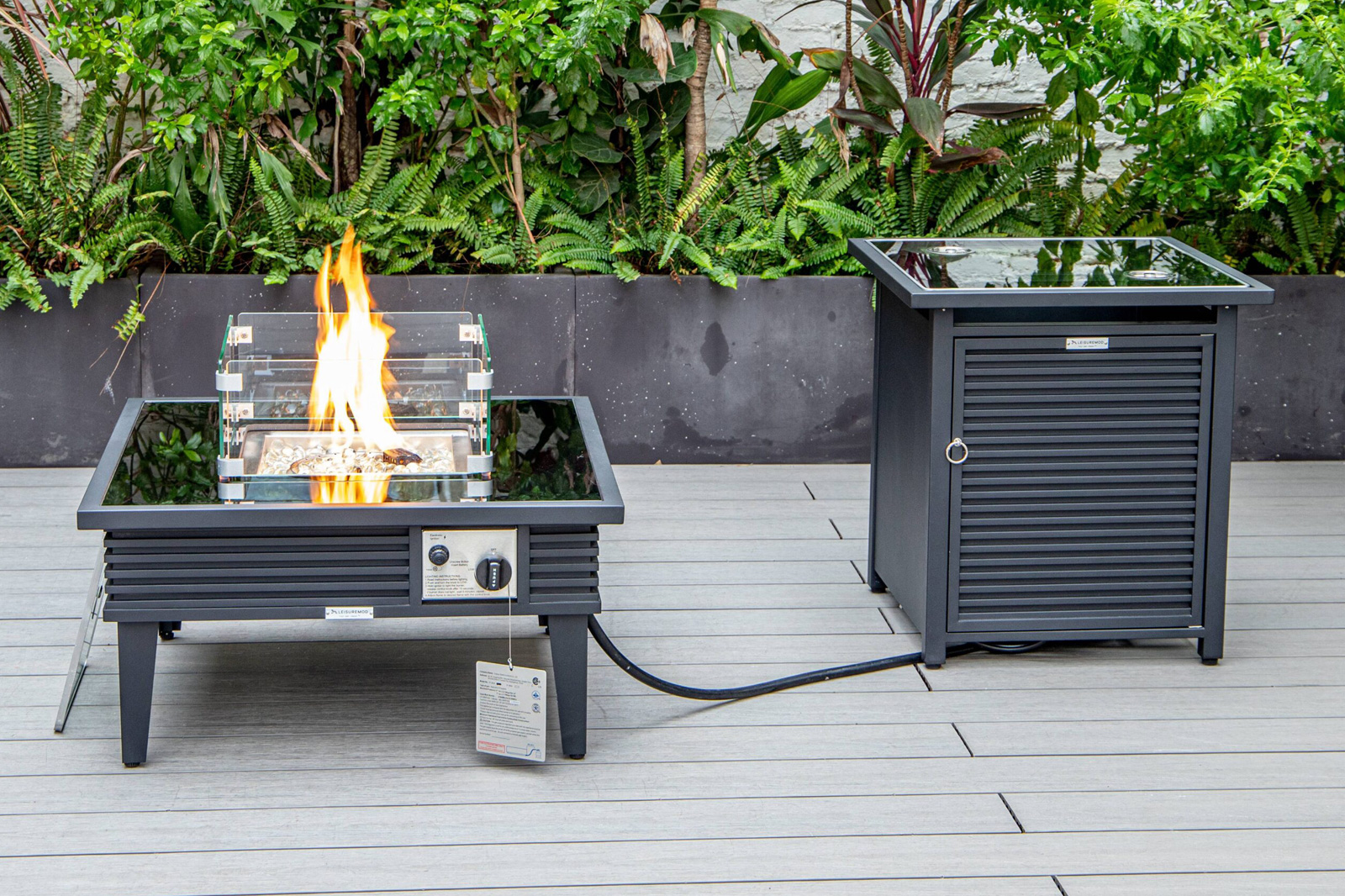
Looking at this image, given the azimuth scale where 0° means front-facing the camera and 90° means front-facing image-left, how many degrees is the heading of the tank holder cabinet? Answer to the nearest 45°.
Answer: approximately 0°

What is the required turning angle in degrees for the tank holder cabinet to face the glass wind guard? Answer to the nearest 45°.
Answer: approximately 45° to its right

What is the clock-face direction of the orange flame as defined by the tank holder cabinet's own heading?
The orange flame is roughly at 2 o'clock from the tank holder cabinet.

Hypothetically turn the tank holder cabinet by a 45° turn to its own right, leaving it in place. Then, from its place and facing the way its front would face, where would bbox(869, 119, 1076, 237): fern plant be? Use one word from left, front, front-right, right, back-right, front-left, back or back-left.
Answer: back-right

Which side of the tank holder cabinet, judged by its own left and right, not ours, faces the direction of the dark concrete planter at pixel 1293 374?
back

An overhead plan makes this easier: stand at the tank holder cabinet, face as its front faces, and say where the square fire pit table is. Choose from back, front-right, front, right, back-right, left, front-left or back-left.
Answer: front-right

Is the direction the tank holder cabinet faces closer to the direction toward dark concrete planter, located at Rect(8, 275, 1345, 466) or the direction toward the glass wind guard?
the glass wind guard

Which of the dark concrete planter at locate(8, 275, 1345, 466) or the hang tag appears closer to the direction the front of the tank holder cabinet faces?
the hang tag

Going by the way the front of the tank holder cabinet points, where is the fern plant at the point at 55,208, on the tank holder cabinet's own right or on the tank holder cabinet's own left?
on the tank holder cabinet's own right

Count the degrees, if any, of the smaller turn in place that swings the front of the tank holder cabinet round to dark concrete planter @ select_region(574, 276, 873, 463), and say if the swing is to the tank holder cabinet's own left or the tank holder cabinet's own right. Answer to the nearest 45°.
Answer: approximately 135° to the tank holder cabinet's own right

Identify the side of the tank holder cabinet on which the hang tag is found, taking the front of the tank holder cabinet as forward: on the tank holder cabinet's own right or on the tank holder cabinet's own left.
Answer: on the tank holder cabinet's own right
